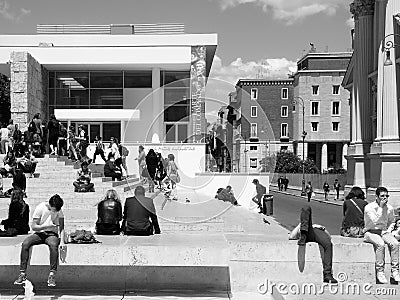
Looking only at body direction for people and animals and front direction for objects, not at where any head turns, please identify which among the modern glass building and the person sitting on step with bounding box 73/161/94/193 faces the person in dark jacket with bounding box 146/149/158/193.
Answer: the modern glass building

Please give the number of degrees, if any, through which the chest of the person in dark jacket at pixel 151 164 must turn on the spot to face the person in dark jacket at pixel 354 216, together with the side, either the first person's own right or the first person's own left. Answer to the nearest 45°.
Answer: approximately 180°

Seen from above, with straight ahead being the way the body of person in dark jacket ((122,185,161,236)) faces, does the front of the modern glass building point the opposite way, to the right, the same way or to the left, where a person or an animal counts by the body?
the opposite way

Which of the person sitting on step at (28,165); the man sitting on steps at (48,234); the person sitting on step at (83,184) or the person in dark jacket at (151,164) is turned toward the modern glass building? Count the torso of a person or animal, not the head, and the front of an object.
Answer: the person in dark jacket

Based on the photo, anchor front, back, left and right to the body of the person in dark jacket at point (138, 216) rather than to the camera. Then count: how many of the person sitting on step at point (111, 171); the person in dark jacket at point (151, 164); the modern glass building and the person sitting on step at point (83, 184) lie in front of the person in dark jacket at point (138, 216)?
4

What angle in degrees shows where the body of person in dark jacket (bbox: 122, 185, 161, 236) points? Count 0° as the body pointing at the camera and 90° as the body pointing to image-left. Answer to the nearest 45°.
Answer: approximately 180°

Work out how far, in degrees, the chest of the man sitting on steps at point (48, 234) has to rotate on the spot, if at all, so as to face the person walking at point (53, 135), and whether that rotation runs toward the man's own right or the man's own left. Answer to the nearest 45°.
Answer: approximately 180°

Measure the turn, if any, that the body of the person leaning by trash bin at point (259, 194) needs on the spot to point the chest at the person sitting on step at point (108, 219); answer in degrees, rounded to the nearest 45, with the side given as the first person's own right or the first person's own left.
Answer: approximately 90° to the first person's own left

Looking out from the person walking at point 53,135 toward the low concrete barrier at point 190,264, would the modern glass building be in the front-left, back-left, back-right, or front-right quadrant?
back-left

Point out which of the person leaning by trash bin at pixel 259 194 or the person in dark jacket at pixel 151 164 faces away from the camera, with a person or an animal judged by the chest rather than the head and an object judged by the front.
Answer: the person in dark jacket

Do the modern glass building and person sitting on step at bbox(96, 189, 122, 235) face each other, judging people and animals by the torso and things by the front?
yes

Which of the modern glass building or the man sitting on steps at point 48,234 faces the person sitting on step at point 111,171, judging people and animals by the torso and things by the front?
the modern glass building

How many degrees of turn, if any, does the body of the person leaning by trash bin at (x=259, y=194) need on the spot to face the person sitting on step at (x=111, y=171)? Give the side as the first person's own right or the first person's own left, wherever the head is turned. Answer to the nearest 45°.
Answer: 0° — they already face them

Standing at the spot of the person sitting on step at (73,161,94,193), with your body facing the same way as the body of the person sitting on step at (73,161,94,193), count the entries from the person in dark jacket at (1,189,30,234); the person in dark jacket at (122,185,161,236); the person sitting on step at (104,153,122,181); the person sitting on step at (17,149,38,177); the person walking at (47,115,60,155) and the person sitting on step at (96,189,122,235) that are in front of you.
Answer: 3
